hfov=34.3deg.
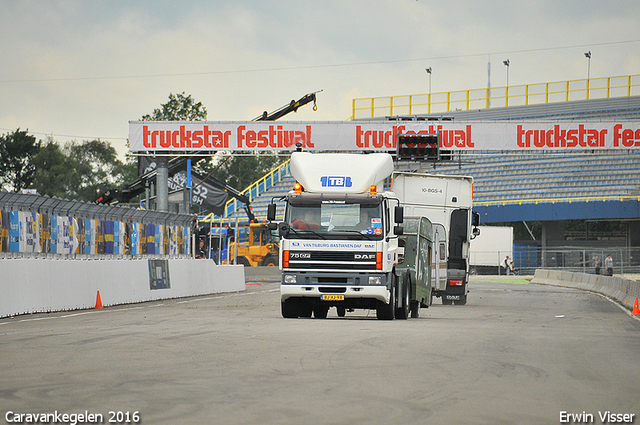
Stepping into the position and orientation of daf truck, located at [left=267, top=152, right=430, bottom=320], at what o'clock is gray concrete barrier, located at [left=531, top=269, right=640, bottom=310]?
The gray concrete barrier is roughly at 7 o'clock from the daf truck.

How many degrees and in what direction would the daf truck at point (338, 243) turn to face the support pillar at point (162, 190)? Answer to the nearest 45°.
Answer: approximately 180°

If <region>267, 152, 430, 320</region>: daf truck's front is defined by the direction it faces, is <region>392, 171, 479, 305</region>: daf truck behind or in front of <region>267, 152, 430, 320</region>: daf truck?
behind

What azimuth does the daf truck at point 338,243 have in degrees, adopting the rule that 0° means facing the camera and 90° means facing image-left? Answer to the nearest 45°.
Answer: approximately 0°
